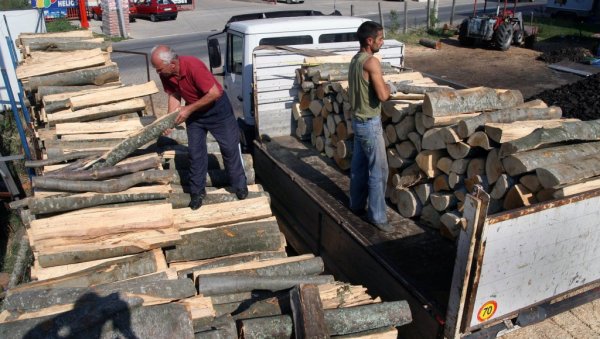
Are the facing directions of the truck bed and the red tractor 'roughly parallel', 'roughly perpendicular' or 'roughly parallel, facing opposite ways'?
roughly perpendicular

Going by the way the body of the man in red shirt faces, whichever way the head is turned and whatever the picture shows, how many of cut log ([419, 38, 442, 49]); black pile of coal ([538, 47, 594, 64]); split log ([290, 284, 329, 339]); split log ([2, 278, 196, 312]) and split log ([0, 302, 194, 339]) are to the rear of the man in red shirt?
2

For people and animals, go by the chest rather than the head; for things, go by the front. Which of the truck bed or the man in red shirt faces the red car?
the truck bed

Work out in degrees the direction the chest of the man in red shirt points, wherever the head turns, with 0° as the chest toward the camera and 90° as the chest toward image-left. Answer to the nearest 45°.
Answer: approximately 45°

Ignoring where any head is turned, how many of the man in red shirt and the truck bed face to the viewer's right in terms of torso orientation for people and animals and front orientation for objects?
0

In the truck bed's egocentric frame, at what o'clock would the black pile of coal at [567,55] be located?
The black pile of coal is roughly at 2 o'clock from the truck bed.

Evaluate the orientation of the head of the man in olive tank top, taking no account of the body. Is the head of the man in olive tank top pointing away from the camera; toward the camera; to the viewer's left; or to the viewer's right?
to the viewer's right

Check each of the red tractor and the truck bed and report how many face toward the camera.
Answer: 0
